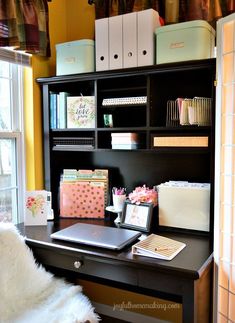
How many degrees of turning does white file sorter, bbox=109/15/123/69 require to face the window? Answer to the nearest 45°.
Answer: approximately 90° to its right

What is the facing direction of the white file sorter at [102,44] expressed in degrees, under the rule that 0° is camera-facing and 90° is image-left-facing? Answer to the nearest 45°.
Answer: approximately 0°

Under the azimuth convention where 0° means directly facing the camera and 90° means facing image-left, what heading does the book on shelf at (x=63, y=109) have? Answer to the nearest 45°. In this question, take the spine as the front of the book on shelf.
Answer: approximately 0°
